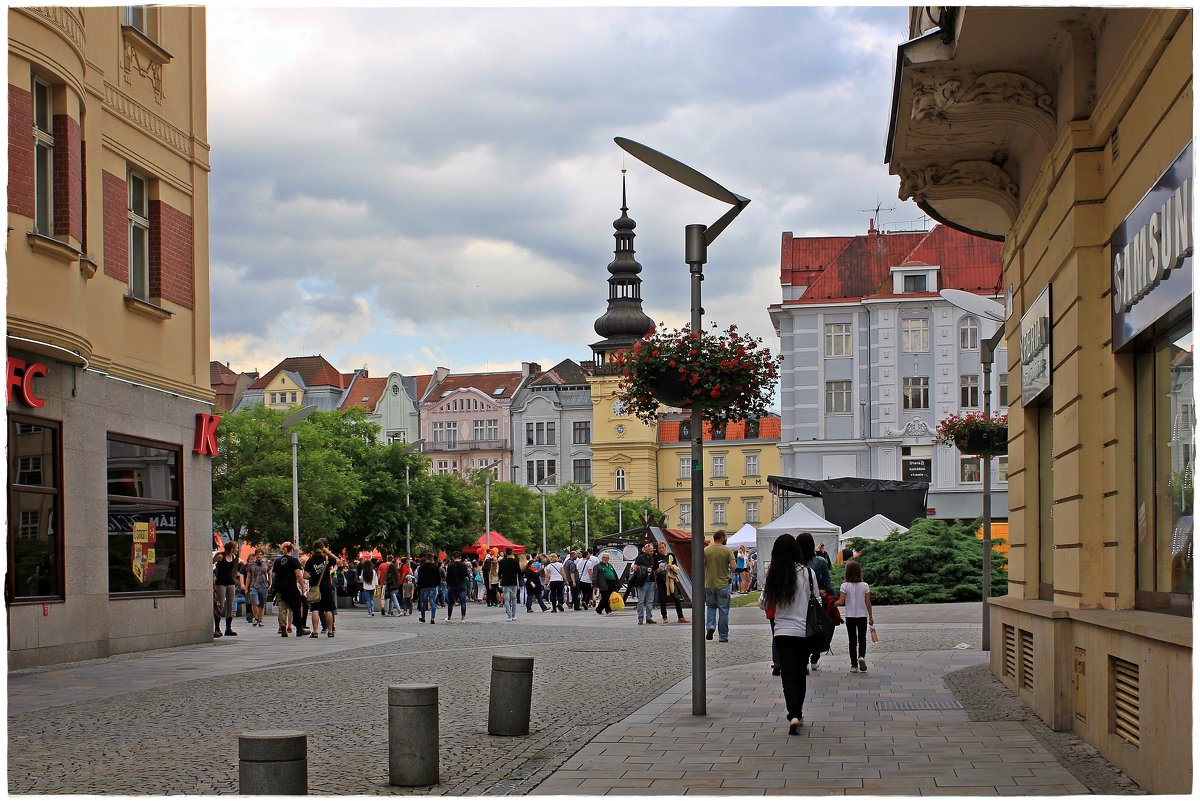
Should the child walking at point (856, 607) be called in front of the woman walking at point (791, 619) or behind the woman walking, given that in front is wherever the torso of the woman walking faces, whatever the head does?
in front

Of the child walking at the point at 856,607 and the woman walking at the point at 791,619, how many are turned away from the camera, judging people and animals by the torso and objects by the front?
2

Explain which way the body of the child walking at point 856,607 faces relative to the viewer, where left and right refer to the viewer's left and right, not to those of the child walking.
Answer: facing away from the viewer

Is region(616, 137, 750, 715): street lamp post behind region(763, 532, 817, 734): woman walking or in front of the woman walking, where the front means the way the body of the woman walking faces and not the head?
in front

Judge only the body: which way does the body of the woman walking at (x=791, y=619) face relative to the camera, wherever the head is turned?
away from the camera

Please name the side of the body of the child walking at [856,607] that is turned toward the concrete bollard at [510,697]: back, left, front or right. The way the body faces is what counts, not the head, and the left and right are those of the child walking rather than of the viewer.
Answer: back

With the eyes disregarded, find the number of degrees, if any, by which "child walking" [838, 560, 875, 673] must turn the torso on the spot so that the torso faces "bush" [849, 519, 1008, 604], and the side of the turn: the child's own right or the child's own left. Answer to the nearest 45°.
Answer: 0° — they already face it

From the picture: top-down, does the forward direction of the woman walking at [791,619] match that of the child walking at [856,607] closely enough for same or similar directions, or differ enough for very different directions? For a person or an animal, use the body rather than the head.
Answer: same or similar directions

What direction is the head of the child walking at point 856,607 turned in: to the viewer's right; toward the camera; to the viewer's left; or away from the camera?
away from the camera

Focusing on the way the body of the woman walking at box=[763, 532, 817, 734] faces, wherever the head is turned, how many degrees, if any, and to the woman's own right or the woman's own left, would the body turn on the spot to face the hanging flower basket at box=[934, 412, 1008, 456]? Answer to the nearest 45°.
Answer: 0° — they already face it
